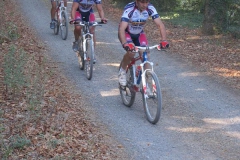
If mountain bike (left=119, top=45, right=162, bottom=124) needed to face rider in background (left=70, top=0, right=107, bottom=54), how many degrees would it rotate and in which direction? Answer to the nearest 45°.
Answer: approximately 180°

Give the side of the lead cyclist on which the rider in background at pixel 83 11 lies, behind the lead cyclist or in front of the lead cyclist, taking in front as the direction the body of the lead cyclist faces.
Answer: behind

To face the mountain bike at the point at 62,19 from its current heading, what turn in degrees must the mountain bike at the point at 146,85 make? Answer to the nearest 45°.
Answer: approximately 180°

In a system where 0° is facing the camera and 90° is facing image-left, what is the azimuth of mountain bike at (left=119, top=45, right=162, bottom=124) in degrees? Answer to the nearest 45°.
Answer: approximately 315°

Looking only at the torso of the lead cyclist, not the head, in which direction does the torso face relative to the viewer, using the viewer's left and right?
facing the viewer and to the right of the viewer

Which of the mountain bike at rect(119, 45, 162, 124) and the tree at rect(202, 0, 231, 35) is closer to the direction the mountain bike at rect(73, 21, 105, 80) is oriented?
the mountain bike

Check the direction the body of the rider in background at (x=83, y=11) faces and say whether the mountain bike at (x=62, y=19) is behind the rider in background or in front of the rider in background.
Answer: behind

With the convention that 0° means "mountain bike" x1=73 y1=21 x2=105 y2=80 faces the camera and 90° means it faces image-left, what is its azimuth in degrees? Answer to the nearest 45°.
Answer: approximately 0°

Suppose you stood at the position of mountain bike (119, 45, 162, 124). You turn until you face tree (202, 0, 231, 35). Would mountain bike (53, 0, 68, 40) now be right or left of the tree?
left
